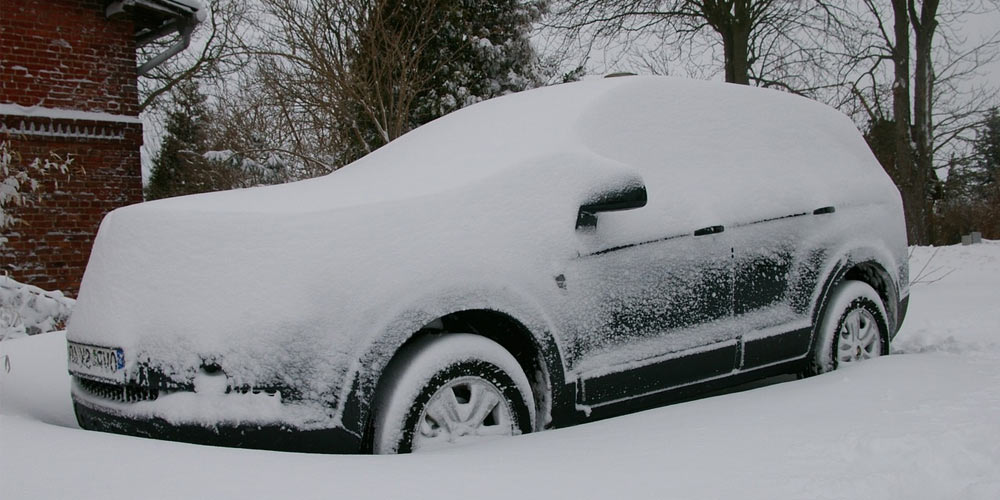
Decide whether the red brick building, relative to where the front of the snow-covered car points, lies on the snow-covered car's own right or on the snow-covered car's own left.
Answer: on the snow-covered car's own right

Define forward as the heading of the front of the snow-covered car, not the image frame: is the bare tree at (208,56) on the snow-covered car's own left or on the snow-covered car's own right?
on the snow-covered car's own right

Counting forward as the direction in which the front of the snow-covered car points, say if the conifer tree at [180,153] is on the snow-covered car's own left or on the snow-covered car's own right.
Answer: on the snow-covered car's own right

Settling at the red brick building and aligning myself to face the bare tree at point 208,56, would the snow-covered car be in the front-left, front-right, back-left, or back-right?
back-right

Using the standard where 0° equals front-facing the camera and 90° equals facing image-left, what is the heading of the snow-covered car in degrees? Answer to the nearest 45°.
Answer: approximately 45°
